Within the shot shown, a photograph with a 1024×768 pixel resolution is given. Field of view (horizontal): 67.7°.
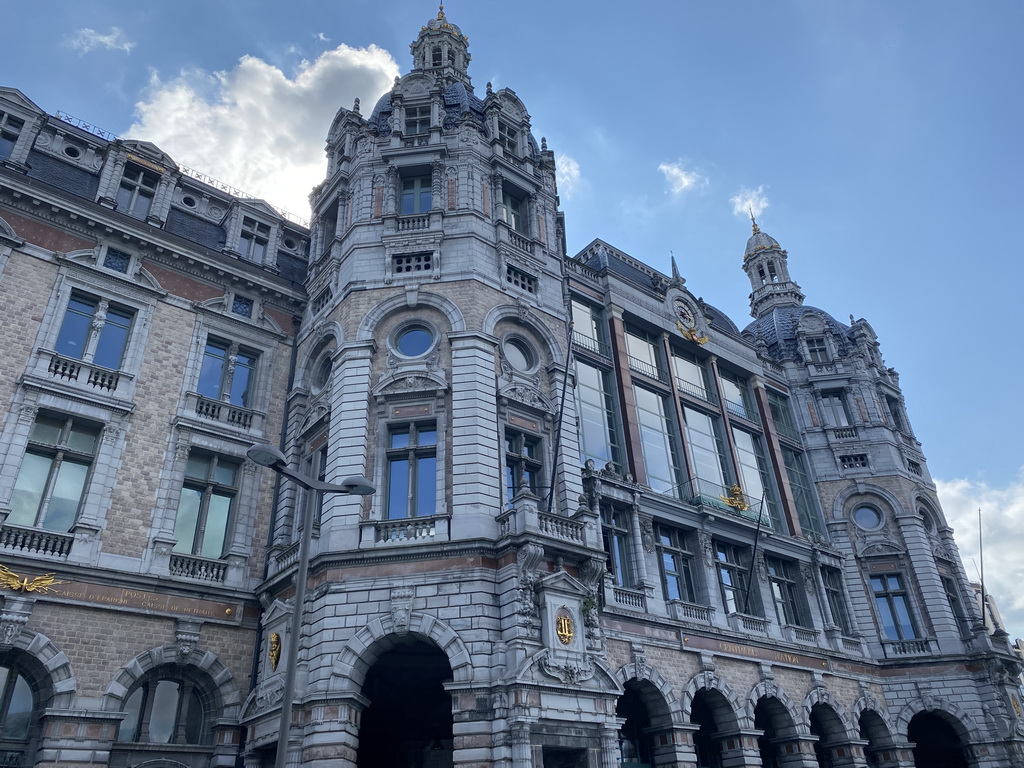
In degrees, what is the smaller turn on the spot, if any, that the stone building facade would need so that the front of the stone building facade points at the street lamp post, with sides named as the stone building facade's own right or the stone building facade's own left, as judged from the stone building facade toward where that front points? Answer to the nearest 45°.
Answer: approximately 45° to the stone building facade's own right
